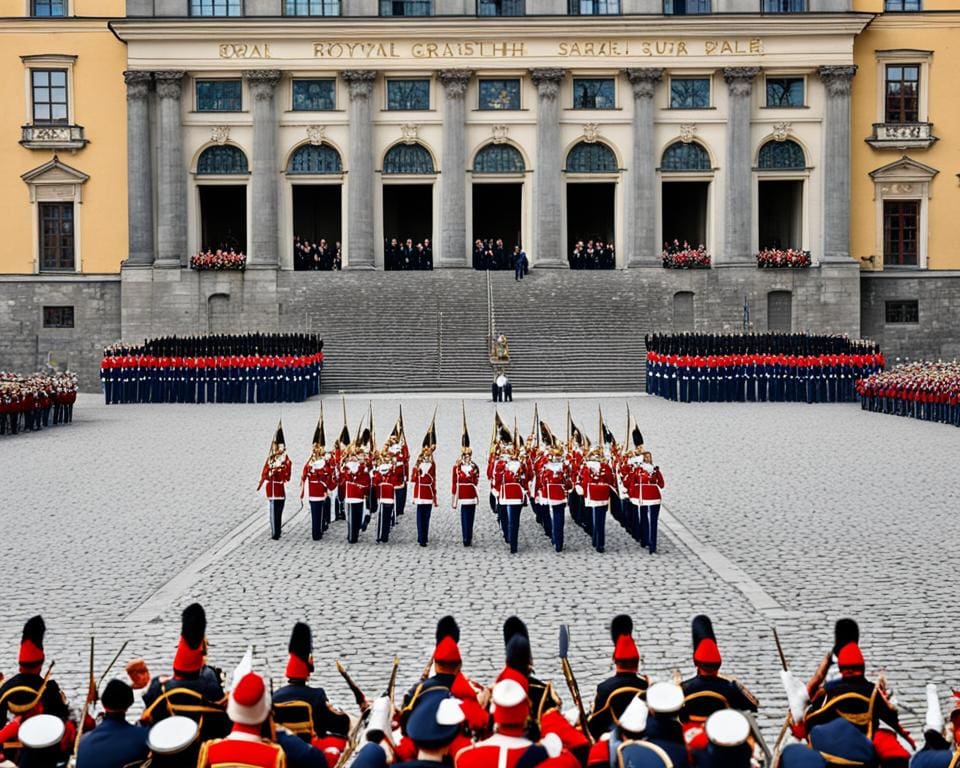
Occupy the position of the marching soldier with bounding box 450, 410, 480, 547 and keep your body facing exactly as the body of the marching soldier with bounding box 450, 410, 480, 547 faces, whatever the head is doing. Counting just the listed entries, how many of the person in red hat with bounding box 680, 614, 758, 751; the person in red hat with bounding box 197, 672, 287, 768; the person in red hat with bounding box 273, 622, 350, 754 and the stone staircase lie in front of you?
3

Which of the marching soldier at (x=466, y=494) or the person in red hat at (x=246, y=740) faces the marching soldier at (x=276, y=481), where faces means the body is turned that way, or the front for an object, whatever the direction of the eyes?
the person in red hat

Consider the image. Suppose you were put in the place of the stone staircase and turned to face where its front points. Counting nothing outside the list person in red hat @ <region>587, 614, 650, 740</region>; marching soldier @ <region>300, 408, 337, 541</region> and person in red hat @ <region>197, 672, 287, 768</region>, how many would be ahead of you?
3

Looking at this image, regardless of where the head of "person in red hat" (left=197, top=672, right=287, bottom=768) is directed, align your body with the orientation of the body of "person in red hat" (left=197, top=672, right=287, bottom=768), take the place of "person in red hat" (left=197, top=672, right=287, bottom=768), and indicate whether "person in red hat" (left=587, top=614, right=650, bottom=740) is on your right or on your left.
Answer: on your right

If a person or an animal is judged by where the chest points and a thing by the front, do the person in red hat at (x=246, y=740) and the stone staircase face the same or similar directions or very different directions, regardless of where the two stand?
very different directions

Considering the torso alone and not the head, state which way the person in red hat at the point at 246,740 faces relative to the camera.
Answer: away from the camera

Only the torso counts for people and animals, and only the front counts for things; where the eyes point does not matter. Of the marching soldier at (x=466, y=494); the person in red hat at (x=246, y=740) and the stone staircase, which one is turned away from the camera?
the person in red hat

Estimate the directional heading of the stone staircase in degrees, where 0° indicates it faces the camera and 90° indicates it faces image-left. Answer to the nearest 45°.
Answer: approximately 0°

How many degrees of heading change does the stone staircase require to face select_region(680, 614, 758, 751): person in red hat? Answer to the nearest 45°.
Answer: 0° — it already faces them

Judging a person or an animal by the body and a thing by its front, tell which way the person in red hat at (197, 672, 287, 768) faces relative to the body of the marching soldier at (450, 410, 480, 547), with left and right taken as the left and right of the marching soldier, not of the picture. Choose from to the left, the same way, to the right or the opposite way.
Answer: the opposite way

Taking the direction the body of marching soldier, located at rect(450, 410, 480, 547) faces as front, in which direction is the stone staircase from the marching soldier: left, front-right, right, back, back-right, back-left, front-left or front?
back

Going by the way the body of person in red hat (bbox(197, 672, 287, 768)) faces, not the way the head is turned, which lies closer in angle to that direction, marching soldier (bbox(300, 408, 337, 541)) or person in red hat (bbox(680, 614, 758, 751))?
the marching soldier
